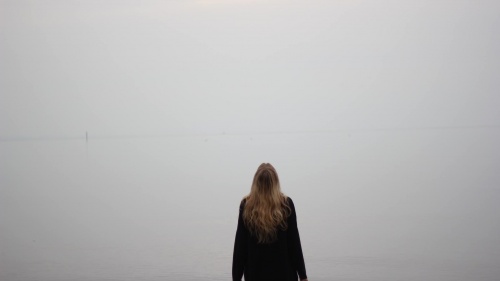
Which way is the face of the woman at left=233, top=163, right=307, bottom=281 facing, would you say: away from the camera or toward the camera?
away from the camera

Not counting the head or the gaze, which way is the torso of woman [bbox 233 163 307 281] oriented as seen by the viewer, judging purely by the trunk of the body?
away from the camera
